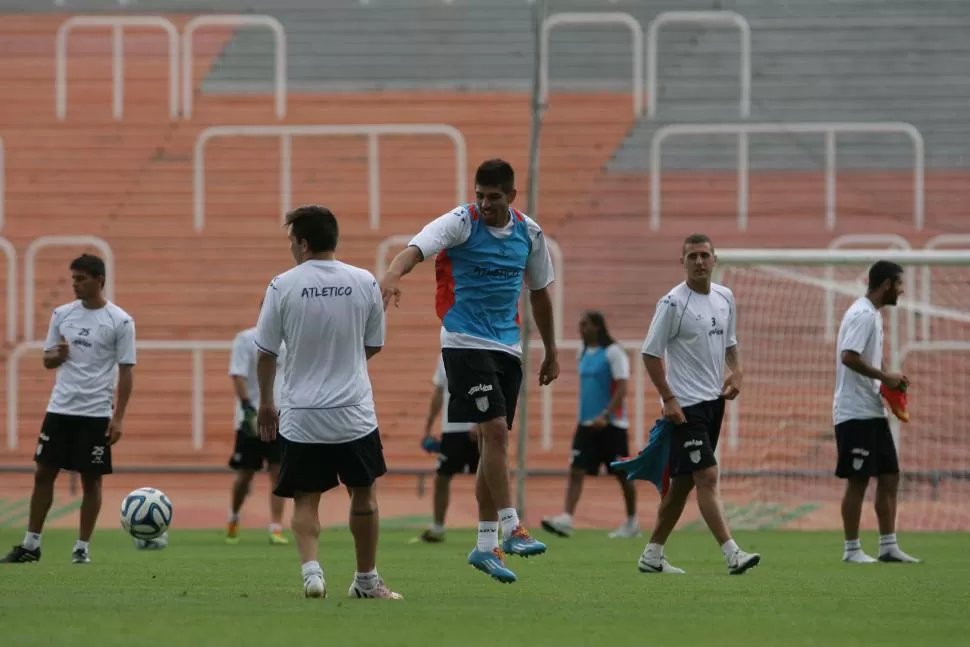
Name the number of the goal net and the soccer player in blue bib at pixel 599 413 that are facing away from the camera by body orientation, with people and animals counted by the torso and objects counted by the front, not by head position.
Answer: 0

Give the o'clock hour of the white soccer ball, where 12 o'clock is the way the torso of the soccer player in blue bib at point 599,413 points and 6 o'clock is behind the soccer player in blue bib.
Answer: The white soccer ball is roughly at 12 o'clock from the soccer player in blue bib.

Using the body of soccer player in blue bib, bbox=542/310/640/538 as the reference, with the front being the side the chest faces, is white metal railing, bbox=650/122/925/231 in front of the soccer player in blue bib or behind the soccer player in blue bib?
behind

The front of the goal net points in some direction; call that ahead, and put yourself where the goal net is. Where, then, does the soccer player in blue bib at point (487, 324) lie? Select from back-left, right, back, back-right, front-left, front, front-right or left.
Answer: front

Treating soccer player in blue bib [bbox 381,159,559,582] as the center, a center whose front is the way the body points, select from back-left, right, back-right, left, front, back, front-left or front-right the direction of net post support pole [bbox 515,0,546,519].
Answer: back-left

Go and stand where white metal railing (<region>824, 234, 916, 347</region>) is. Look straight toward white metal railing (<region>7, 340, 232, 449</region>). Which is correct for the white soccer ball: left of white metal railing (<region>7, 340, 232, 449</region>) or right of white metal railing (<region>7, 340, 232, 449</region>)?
left

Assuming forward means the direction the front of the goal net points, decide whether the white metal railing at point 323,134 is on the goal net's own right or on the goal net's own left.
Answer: on the goal net's own right

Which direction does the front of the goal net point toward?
toward the camera

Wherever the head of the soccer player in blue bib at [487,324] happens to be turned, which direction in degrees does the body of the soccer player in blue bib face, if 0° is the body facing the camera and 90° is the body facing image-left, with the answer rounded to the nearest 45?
approximately 315°

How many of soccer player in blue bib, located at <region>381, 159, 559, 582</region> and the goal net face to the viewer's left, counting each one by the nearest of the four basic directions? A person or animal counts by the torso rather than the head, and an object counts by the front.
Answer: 0
